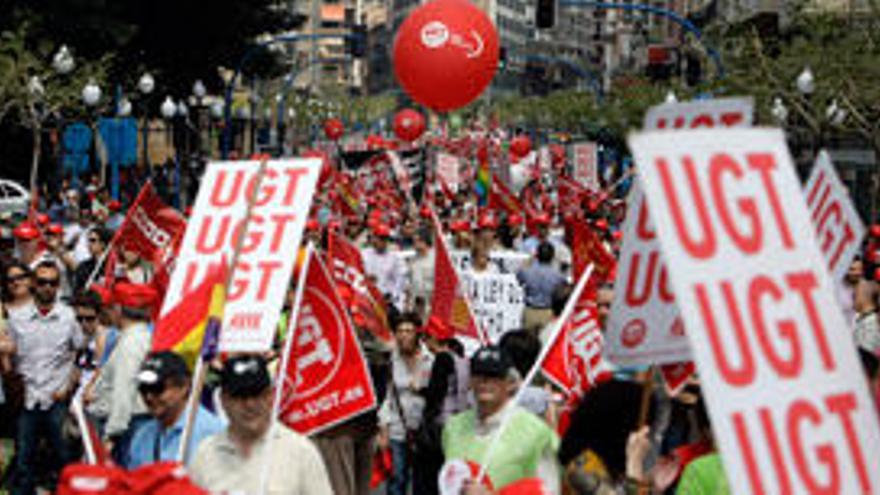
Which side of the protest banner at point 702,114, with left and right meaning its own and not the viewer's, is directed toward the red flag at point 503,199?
back

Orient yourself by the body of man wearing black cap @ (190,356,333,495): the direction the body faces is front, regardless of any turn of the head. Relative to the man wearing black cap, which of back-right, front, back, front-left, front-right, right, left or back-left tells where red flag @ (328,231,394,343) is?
back

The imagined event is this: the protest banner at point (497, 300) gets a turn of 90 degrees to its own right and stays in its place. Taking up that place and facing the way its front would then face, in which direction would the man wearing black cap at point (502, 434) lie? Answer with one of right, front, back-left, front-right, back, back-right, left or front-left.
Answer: left

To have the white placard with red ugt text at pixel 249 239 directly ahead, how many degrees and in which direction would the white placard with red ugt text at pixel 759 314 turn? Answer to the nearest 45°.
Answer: approximately 135° to its right

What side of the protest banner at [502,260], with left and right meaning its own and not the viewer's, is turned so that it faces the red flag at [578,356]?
front

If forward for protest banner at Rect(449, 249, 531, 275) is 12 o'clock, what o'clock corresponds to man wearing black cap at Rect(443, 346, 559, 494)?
The man wearing black cap is roughly at 12 o'clock from the protest banner.

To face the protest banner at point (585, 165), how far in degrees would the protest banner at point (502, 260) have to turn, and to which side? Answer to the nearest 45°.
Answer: approximately 180°

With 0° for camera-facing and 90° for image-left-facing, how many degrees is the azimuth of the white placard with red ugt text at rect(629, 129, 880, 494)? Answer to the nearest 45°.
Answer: approximately 0°

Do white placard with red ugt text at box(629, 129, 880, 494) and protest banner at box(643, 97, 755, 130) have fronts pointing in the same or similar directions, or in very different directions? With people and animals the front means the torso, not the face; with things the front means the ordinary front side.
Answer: same or similar directions

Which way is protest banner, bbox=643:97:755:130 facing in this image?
toward the camera

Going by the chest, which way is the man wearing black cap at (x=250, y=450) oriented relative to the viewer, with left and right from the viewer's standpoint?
facing the viewer

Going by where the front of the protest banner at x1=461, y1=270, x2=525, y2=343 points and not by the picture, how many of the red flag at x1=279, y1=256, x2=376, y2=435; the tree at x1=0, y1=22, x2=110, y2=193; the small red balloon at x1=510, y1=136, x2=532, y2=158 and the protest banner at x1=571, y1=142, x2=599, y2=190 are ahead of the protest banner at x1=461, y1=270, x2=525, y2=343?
1

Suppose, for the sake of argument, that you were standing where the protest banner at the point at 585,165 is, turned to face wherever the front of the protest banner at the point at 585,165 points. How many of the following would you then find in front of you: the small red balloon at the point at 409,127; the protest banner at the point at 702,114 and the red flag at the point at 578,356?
2

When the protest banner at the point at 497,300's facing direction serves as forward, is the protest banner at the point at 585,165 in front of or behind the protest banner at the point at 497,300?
behind

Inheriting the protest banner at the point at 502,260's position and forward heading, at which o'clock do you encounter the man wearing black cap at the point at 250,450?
The man wearing black cap is roughly at 12 o'clock from the protest banner.

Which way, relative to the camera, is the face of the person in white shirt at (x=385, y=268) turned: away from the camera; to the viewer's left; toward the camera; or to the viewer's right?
toward the camera

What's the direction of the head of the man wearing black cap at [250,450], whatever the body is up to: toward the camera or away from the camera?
toward the camera
